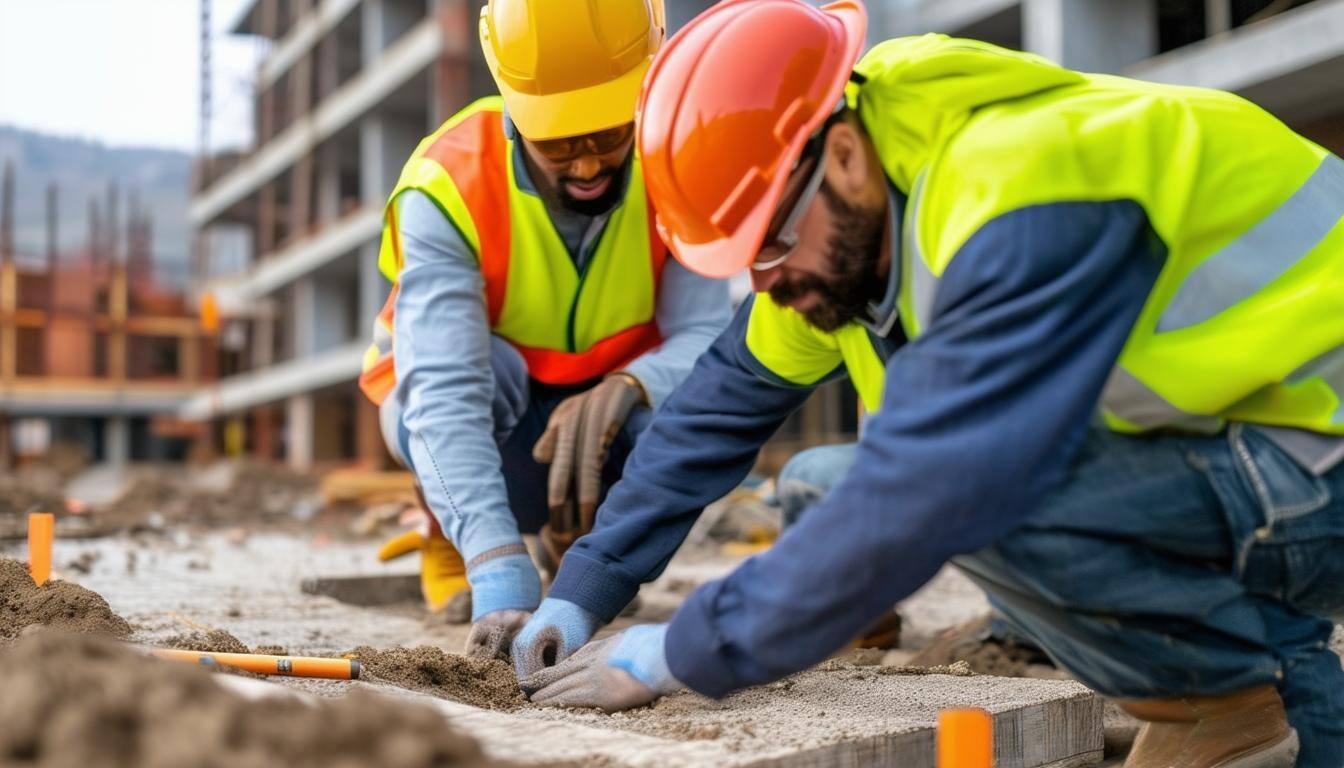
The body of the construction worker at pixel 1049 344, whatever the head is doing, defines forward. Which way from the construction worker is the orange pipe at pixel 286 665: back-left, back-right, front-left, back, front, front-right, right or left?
front

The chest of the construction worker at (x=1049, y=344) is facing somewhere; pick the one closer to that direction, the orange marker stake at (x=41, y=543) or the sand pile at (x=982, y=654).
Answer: the orange marker stake

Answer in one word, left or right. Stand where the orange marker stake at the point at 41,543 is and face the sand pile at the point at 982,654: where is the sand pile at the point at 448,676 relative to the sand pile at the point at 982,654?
right

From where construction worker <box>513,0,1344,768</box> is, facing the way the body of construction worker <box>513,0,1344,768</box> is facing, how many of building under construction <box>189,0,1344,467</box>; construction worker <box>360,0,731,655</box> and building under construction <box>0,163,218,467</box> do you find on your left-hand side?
0

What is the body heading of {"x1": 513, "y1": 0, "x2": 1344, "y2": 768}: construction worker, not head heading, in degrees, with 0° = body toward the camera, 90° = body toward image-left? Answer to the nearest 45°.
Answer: approximately 90°

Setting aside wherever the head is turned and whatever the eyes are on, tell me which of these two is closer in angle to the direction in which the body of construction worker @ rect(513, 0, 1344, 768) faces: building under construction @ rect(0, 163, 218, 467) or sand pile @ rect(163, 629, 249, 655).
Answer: the sand pile

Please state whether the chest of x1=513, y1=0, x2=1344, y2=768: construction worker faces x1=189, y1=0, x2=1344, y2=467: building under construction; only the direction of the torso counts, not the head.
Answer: no

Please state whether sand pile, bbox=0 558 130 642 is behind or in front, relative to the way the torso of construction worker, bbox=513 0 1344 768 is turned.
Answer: in front

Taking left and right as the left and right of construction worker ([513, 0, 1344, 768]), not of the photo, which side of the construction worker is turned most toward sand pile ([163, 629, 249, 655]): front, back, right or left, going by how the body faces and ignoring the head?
front

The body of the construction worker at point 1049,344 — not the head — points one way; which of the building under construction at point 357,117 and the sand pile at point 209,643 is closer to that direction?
the sand pile

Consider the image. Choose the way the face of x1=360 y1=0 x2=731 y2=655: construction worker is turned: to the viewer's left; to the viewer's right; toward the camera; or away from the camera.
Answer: toward the camera
